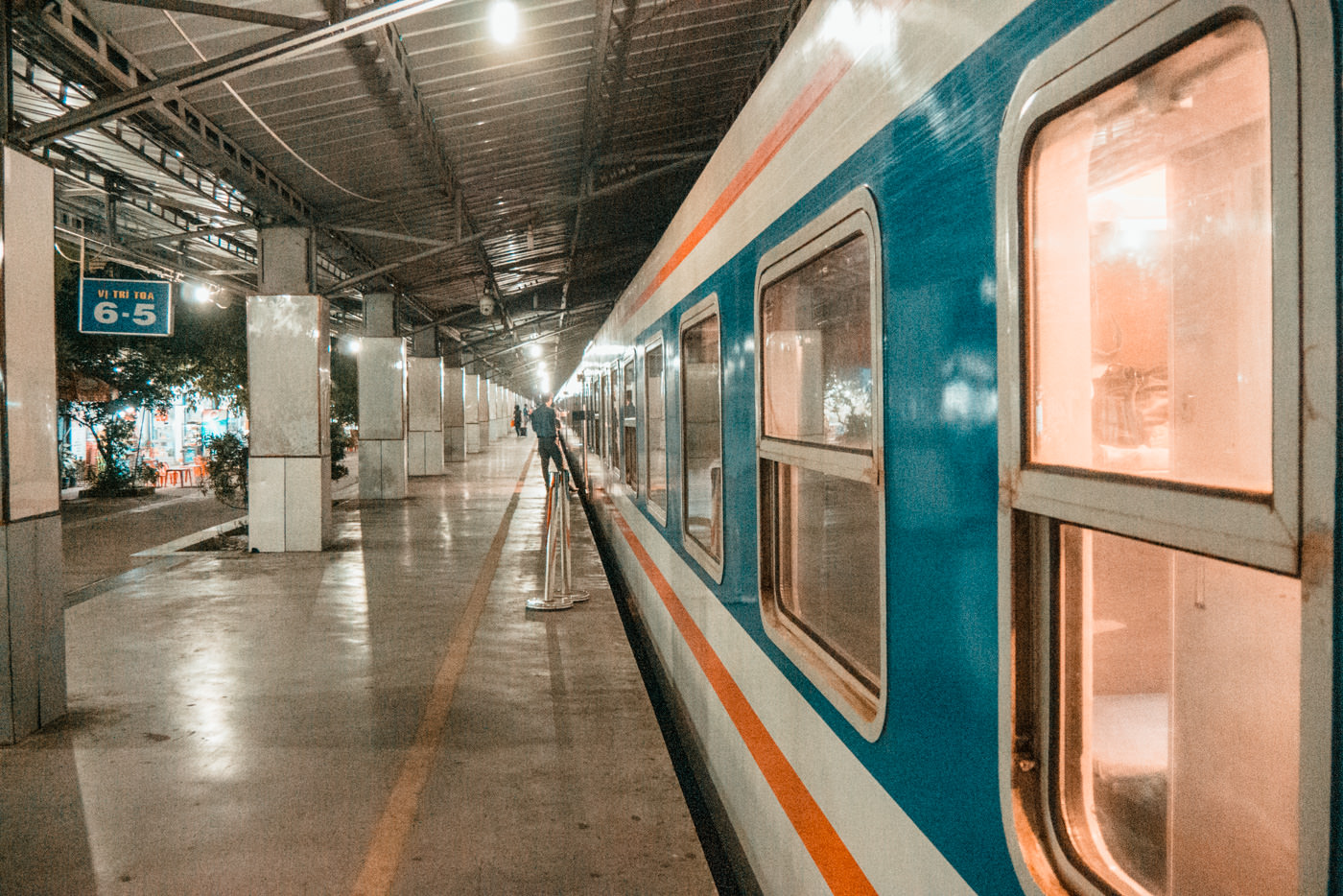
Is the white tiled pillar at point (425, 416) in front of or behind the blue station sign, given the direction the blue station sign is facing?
behind

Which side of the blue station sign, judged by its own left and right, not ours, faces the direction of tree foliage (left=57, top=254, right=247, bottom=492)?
back

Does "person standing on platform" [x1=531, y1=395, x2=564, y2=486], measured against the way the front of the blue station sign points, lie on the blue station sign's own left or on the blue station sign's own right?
on the blue station sign's own left

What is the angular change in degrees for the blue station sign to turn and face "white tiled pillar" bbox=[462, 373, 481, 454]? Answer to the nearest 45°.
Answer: approximately 135° to its left

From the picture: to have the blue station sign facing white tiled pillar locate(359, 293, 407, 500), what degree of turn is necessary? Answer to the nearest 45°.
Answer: approximately 135° to its left

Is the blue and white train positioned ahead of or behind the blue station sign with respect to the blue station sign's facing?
ahead

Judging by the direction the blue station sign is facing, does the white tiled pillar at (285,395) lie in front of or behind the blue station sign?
behind

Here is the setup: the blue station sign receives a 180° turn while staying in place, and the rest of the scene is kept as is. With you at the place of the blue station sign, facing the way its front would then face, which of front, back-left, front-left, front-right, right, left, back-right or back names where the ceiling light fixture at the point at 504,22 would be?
back-right

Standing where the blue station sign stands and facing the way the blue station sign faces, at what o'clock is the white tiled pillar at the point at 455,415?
The white tiled pillar is roughly at 7 o'clock from the blue station sign.

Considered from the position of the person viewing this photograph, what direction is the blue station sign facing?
facing the viewer

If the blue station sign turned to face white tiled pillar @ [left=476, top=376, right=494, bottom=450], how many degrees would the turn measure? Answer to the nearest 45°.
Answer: approximately 135° to its left

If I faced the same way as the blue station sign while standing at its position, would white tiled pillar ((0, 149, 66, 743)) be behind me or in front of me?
in front
